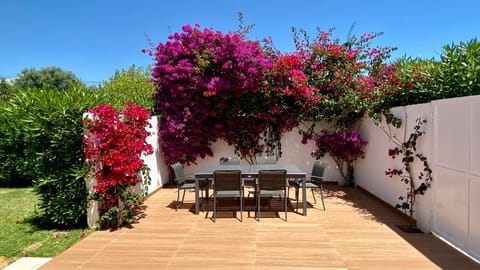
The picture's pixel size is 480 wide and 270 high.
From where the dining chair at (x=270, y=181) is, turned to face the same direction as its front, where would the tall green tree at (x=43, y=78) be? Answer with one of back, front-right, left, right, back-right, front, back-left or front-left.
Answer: front-left

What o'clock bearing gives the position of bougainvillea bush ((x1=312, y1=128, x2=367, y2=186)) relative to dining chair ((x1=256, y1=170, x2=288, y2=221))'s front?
The bougainvillea bush is roughly at 1 o'clock from the dining chair.

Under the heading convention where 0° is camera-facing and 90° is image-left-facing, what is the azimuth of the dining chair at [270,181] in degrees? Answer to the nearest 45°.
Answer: approximately 180°

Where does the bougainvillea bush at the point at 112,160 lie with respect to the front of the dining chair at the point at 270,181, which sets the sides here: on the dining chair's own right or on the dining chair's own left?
on the dining chair's own left

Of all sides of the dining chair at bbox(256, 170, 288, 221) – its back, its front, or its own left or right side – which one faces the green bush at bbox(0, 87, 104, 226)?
left

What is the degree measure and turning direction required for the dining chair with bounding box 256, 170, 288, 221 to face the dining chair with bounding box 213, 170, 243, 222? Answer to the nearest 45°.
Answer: approximately 90° to its left

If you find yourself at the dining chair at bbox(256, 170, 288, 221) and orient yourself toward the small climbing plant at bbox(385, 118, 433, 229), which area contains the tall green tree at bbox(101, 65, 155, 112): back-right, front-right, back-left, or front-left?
back-left

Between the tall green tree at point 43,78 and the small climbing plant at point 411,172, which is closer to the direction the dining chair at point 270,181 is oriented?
the tall green tree

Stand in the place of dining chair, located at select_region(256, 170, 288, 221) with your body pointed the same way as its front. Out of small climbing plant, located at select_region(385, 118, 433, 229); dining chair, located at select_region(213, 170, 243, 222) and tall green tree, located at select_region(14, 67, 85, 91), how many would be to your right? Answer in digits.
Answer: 1

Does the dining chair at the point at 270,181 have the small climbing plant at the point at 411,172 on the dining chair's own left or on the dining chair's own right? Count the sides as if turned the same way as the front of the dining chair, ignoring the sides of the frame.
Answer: on the dining chair's own right

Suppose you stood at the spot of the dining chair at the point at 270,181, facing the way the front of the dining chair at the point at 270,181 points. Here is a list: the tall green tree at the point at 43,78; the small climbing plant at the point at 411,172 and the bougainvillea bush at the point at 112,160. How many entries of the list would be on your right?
1

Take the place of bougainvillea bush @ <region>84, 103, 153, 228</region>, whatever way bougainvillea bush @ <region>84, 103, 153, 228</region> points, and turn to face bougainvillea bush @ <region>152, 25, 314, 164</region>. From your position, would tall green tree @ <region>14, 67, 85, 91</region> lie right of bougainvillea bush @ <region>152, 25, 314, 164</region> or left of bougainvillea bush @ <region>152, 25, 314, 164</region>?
left

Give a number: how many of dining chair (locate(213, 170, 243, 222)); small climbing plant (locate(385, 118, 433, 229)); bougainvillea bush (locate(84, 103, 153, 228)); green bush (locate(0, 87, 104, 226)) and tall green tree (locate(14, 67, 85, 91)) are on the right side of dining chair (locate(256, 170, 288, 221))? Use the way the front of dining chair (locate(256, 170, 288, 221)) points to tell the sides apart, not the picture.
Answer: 1

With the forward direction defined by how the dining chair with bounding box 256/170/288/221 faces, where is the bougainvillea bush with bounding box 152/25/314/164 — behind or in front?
in front

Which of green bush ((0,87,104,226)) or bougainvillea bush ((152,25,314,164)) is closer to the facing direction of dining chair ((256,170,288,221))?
the bougainvillea bush

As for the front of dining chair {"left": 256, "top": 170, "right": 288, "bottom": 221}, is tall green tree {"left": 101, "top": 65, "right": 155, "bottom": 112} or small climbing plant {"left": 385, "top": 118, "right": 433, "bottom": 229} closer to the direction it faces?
the tall green tree

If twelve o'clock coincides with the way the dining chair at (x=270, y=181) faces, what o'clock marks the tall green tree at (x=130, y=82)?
The tall green tree is roughly at 11 o'clock from the dining chair.

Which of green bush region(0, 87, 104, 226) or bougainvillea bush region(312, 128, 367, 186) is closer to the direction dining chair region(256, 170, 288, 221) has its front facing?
the bougainvillea bush
